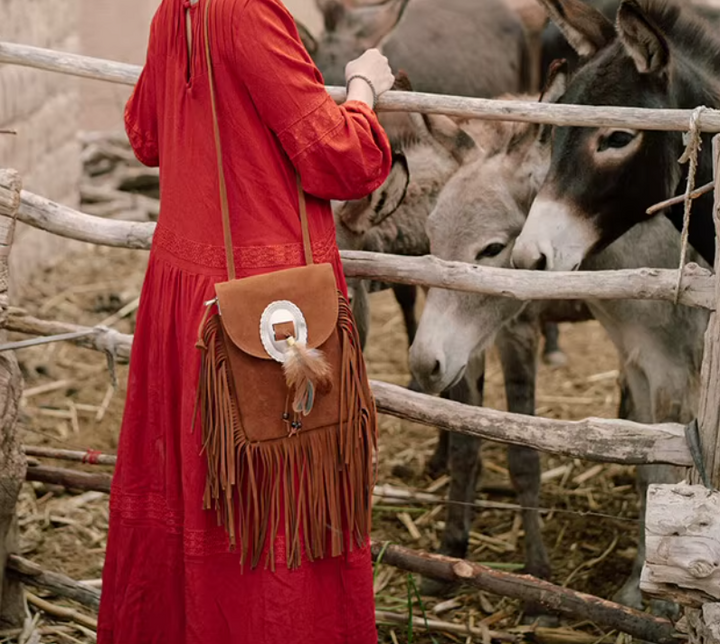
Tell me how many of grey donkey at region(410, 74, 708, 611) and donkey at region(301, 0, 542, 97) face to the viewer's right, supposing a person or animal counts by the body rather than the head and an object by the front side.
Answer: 0

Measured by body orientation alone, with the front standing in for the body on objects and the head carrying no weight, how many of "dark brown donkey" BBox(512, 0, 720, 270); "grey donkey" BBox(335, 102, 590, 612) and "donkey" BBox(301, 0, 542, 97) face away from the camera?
0

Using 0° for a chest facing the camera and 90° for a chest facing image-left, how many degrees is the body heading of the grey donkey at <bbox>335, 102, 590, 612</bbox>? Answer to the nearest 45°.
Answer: approximately 45°

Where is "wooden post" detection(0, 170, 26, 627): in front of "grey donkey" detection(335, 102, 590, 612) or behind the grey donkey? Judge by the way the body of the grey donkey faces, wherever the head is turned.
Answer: in front

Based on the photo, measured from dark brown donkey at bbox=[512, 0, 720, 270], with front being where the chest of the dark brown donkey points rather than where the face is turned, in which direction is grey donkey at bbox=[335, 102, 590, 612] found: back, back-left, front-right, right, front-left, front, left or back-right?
right

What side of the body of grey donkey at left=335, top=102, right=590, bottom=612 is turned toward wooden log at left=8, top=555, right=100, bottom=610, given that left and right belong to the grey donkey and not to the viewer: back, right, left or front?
front

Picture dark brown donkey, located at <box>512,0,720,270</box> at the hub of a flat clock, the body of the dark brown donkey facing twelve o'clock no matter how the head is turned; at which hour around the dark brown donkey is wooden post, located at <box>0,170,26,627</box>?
The wooden post is roughly at 1 o'clock from the dark brown donkey.

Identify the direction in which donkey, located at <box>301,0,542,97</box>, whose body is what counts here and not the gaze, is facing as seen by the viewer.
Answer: to the viewer's left

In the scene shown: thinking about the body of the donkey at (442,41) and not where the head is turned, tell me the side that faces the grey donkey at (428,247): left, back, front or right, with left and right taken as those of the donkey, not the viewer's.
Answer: left

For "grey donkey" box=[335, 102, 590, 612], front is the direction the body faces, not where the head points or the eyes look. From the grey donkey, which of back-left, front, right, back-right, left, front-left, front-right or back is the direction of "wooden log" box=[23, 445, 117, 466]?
front-right

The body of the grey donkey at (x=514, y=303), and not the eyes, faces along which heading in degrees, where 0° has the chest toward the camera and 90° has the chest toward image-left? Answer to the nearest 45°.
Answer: approximately 45°
